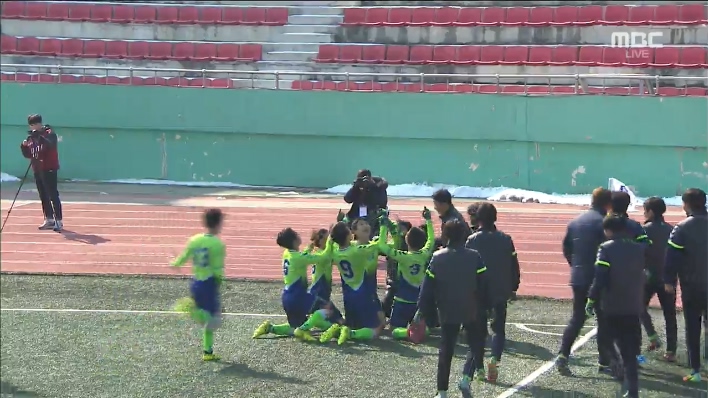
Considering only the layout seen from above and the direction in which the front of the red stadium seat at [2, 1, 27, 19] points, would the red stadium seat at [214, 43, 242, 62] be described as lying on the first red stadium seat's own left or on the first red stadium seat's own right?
on the first red stadium seat's own left

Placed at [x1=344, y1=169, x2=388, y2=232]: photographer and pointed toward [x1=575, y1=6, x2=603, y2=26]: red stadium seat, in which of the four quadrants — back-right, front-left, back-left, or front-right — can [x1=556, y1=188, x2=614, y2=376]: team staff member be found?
back-right

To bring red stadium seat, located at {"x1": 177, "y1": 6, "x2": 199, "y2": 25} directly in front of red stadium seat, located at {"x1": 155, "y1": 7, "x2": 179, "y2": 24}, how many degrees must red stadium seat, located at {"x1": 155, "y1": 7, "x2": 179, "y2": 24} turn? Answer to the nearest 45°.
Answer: approximately 90° to its left

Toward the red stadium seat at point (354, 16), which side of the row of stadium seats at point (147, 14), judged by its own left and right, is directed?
left

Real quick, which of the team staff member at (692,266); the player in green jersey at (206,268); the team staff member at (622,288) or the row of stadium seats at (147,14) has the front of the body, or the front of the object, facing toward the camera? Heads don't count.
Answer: the row of stadium seats

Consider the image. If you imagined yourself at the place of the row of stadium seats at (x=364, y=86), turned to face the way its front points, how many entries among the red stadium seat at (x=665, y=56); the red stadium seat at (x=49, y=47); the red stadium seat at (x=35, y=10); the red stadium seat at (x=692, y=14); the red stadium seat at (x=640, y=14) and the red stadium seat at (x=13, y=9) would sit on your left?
3

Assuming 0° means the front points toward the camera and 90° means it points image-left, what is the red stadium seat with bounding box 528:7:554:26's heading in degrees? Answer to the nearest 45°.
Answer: approximately 0°

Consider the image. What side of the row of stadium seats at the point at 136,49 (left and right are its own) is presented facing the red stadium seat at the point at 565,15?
left

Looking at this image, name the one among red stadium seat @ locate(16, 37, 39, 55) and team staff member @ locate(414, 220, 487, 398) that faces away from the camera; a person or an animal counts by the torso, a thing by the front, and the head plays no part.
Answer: the team staff member
